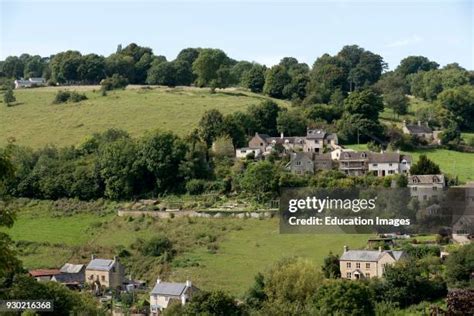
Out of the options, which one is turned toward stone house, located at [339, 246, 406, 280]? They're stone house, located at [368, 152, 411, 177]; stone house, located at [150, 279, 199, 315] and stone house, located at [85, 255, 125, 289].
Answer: stone house, located at [368, 152, 411, 177]

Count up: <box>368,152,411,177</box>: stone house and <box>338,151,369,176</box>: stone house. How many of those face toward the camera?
2

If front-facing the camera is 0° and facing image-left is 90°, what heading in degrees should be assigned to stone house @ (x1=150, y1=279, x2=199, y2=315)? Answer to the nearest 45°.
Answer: approximately 45°

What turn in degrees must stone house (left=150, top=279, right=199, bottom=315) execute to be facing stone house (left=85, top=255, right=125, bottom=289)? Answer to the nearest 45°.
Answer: approximately 90° to its right

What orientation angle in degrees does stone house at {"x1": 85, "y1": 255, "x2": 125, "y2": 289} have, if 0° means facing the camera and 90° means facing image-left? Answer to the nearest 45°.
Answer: approximately 45°

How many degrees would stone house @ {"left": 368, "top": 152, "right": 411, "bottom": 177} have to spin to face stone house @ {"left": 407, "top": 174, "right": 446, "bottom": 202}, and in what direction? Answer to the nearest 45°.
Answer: approximately 45° to its left

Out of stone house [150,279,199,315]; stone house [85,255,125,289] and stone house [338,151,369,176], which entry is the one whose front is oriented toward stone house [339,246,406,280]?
stone house [338,151,369,176]

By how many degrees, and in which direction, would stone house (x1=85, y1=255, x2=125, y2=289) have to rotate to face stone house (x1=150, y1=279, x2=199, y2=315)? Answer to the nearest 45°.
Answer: approximately 90° to its left

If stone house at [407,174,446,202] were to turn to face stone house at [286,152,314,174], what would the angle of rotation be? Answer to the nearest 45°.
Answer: approximately 90° to its right

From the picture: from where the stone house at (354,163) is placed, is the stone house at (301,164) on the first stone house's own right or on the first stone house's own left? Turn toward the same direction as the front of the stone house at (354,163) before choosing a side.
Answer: on the first stone house's own right

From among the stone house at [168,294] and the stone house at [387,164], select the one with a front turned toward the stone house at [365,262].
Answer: the stone house at [387,164]

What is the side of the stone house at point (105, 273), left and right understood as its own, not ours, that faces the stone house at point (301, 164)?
back
